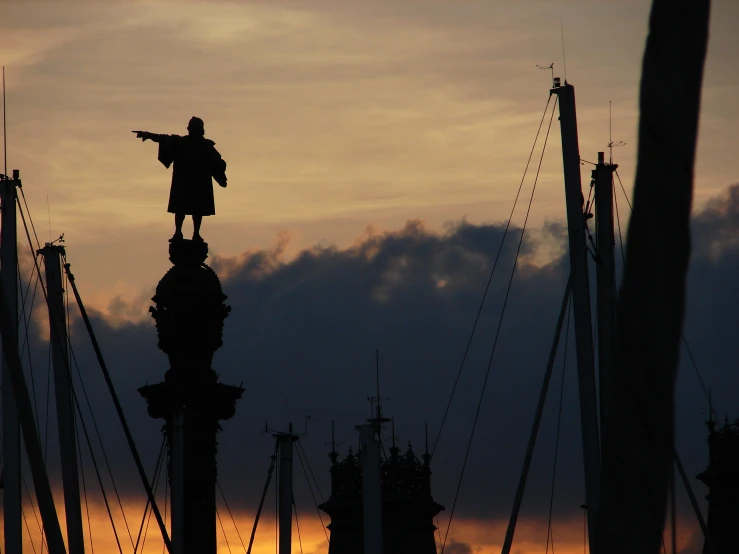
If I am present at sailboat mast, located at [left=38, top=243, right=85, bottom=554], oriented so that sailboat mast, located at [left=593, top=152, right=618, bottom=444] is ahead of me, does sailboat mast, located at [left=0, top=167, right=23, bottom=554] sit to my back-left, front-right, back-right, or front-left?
back-right

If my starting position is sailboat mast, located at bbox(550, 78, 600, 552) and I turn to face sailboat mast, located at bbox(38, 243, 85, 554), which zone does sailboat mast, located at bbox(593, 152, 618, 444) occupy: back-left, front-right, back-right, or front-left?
back-right
